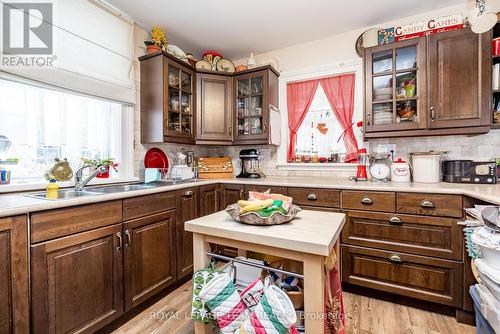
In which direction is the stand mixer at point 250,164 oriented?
toward the camera

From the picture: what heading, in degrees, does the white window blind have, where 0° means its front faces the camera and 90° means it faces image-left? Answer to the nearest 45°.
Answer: approximately 315°

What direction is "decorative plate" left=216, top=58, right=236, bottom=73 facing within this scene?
toward the camera

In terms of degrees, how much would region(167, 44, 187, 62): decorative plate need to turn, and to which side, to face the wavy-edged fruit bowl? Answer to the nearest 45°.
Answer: approximately 45° to its right

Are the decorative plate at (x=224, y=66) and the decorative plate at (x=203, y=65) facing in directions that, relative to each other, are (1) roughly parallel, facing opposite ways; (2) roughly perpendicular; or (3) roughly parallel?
roughly parallel

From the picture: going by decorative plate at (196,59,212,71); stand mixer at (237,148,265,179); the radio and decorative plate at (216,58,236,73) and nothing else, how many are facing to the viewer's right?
1

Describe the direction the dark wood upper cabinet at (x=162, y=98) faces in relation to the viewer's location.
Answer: facing the viewer and to the right of the viewer

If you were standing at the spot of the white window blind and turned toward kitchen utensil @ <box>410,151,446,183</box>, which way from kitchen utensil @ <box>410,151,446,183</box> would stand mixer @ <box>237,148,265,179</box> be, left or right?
left

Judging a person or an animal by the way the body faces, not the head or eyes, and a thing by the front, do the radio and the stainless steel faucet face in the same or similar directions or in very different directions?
very different directions

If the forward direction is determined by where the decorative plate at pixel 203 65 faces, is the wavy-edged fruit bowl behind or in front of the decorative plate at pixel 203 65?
in front

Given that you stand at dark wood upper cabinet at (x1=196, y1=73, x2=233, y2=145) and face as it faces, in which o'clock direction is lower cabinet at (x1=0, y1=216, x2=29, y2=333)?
The lower cabinet is roughly at 1 o'clock from the dark wood upper cabinet.

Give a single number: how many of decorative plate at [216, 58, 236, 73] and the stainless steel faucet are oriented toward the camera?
1

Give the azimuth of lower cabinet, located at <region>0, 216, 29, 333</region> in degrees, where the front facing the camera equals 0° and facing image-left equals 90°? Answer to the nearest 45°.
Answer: approximately 315°

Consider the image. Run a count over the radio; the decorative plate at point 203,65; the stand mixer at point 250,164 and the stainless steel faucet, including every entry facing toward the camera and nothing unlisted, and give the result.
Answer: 3

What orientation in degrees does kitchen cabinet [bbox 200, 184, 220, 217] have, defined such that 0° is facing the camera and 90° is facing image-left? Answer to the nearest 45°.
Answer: approximately 315°

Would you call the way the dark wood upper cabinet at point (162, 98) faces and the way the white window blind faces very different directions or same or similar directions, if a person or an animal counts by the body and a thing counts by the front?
same or similar directions

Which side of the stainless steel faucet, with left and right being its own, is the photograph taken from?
right

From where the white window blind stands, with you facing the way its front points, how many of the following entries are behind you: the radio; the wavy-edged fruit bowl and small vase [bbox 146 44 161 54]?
0

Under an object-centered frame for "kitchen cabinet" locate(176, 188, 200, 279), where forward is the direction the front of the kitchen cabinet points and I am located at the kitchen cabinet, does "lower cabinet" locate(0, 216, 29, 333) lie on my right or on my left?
on my right

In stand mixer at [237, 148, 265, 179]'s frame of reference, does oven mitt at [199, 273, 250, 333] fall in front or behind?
in front
